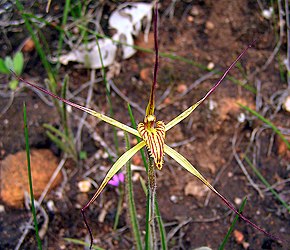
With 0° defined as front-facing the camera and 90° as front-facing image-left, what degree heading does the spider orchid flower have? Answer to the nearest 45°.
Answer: approximately 0°

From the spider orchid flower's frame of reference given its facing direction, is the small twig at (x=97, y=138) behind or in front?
behind
